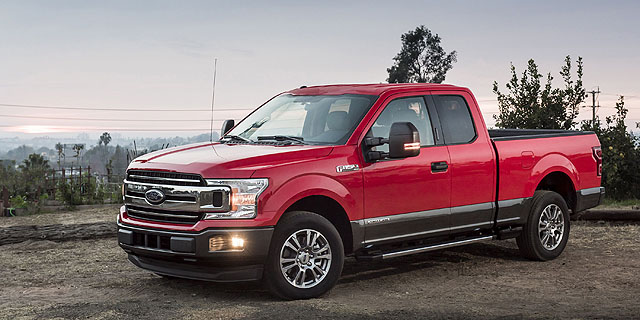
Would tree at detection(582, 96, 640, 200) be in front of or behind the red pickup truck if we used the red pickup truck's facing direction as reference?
behind

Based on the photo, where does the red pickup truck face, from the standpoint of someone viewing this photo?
facing the viewer and to the left of the viewer
